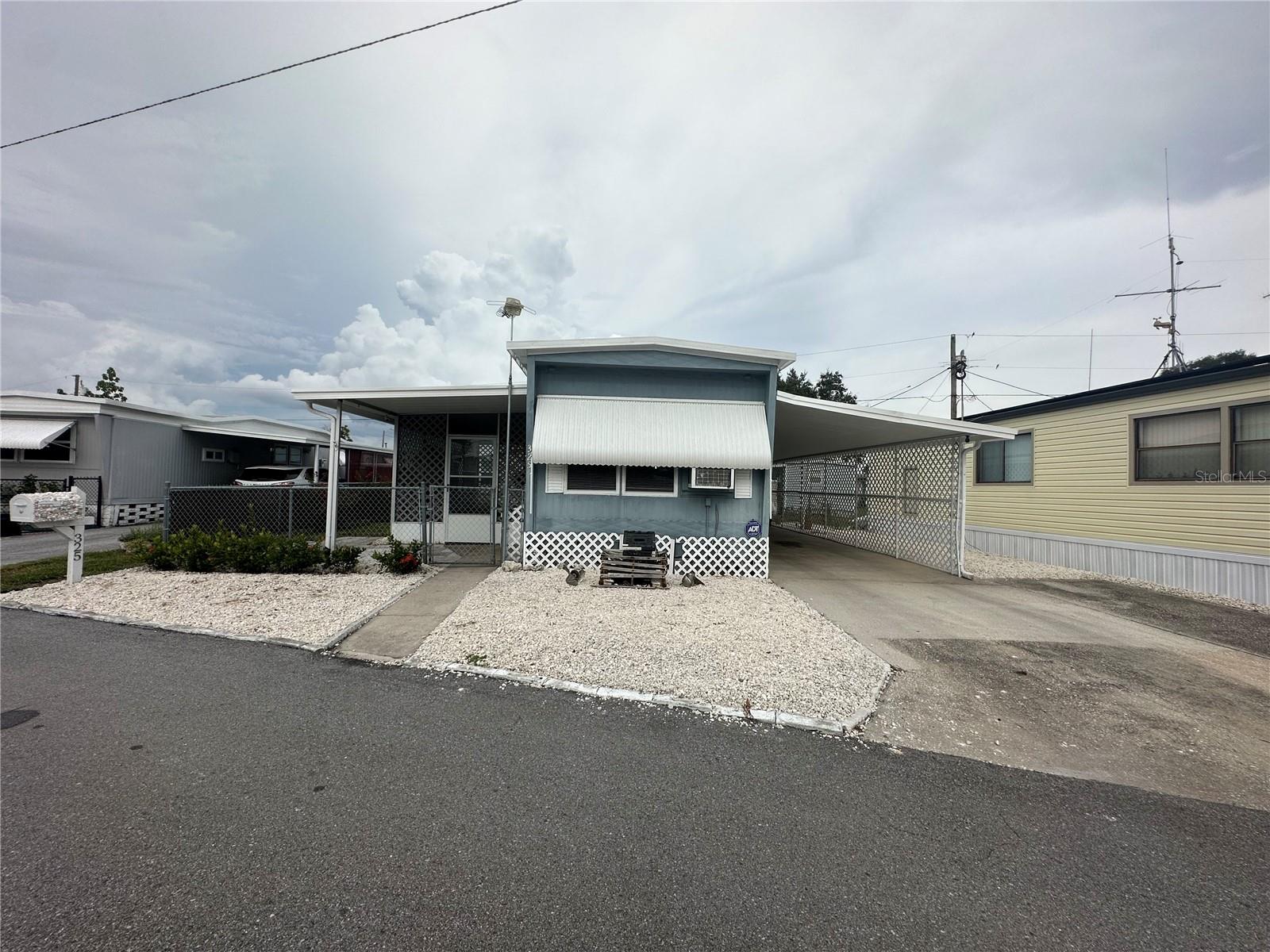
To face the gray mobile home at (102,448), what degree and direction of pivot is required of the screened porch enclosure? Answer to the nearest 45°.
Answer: approximately 135° to its right

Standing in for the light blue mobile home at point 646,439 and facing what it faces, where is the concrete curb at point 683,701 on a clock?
The concrete curb is roughly at 12 o'clock from the light blue mobile home.

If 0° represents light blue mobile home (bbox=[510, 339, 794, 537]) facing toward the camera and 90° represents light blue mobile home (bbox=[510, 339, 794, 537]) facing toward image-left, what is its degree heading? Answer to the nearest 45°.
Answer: approximately 0°

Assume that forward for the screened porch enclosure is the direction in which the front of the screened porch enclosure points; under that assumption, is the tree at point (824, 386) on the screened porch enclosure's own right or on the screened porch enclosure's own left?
on the screened porch enclosure's own left

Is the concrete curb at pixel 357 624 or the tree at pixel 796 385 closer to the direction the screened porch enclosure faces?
the concrete curb

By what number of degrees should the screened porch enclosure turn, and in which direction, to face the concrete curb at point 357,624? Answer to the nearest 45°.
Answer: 0° — it already faces it

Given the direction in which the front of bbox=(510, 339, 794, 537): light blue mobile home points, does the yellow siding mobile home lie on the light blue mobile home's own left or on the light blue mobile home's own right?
on the light blue mobile home's own left

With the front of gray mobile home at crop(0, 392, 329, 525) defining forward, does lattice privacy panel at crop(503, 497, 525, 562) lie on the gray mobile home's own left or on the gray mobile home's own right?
on the gray mobile home's own left

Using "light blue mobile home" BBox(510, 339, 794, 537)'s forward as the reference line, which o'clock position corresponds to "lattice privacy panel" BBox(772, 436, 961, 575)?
The lattice privacy panel is roughly at 8 o'clock from the light blue mobile home.
